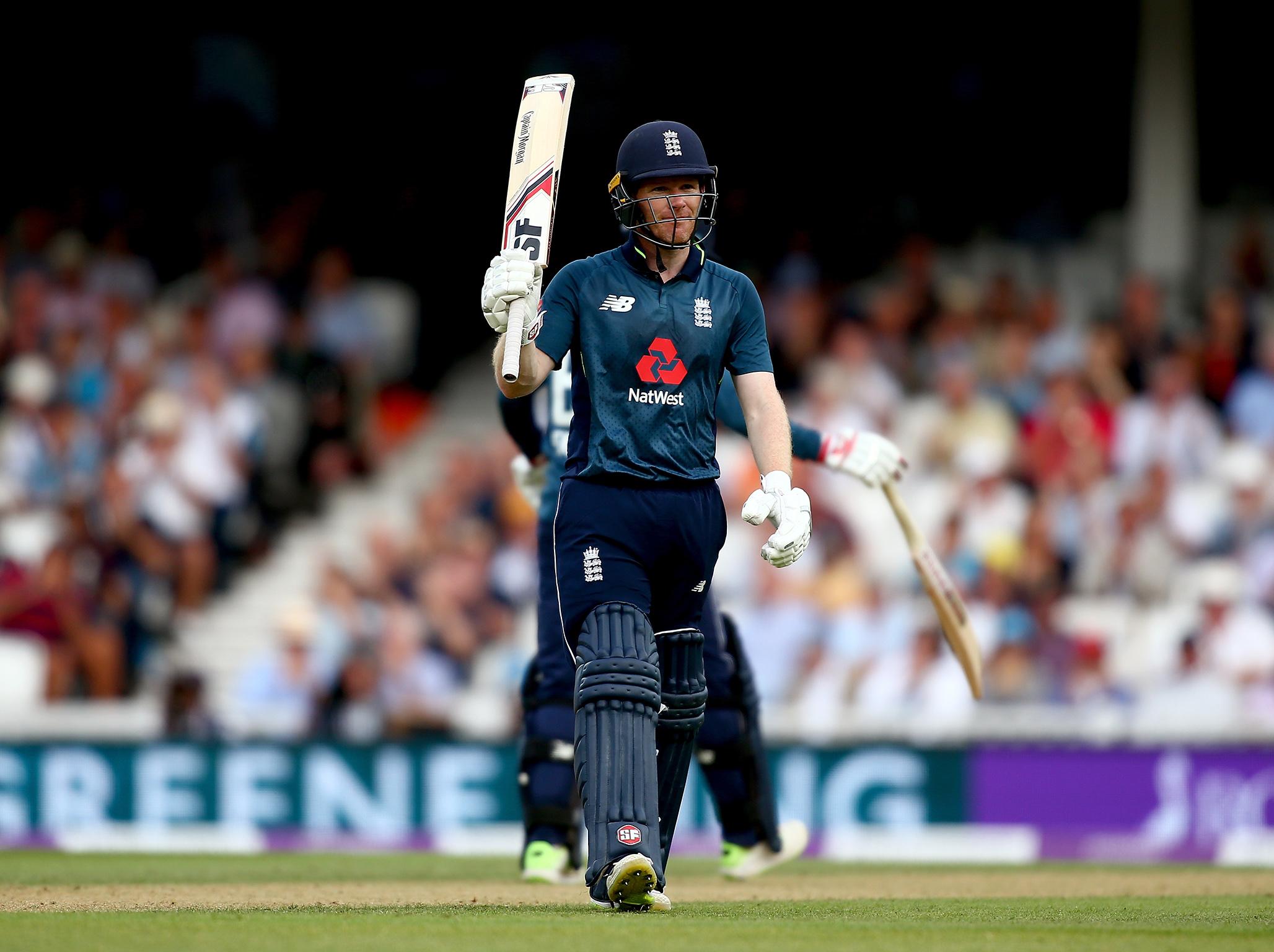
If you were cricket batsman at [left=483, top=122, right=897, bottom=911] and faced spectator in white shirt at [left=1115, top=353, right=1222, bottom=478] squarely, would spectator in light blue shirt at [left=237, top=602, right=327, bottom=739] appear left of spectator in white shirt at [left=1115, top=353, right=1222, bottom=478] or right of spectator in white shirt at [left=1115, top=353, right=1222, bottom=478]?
left

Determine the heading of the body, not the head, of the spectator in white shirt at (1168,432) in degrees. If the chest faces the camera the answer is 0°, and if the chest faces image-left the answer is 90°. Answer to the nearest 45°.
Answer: approximately 0°

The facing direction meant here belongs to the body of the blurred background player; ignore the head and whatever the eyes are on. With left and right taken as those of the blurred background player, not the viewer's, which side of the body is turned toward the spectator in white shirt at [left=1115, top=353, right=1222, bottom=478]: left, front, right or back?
front

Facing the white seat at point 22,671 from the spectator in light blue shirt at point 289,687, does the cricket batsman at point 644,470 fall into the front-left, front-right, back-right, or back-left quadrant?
back-left

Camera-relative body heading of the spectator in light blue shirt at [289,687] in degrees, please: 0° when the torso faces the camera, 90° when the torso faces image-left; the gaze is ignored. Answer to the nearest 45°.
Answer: approximately 315°

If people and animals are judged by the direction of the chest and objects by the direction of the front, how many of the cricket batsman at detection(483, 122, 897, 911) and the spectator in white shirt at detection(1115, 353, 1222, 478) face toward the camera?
2

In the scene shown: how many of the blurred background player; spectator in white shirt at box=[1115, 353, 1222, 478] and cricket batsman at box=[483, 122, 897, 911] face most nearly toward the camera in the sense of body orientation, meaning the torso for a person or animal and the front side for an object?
2

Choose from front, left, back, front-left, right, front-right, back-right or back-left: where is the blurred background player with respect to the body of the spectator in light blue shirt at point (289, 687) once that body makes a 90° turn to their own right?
front-left

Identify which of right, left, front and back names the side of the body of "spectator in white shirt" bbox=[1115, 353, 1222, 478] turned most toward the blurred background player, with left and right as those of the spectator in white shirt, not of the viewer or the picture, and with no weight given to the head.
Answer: front

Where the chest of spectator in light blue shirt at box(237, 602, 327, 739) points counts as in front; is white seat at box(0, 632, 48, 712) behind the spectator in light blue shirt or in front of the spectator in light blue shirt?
behind

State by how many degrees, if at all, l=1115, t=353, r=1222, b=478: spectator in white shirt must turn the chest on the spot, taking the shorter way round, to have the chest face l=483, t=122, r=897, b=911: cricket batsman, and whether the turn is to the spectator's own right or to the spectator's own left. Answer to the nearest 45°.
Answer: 0° — they already face them

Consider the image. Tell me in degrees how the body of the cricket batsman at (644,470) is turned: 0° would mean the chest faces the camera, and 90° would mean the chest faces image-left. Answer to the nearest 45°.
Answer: approximately 0°

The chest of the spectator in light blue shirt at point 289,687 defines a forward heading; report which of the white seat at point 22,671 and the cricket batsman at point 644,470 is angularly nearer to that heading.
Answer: the cricket batsman
